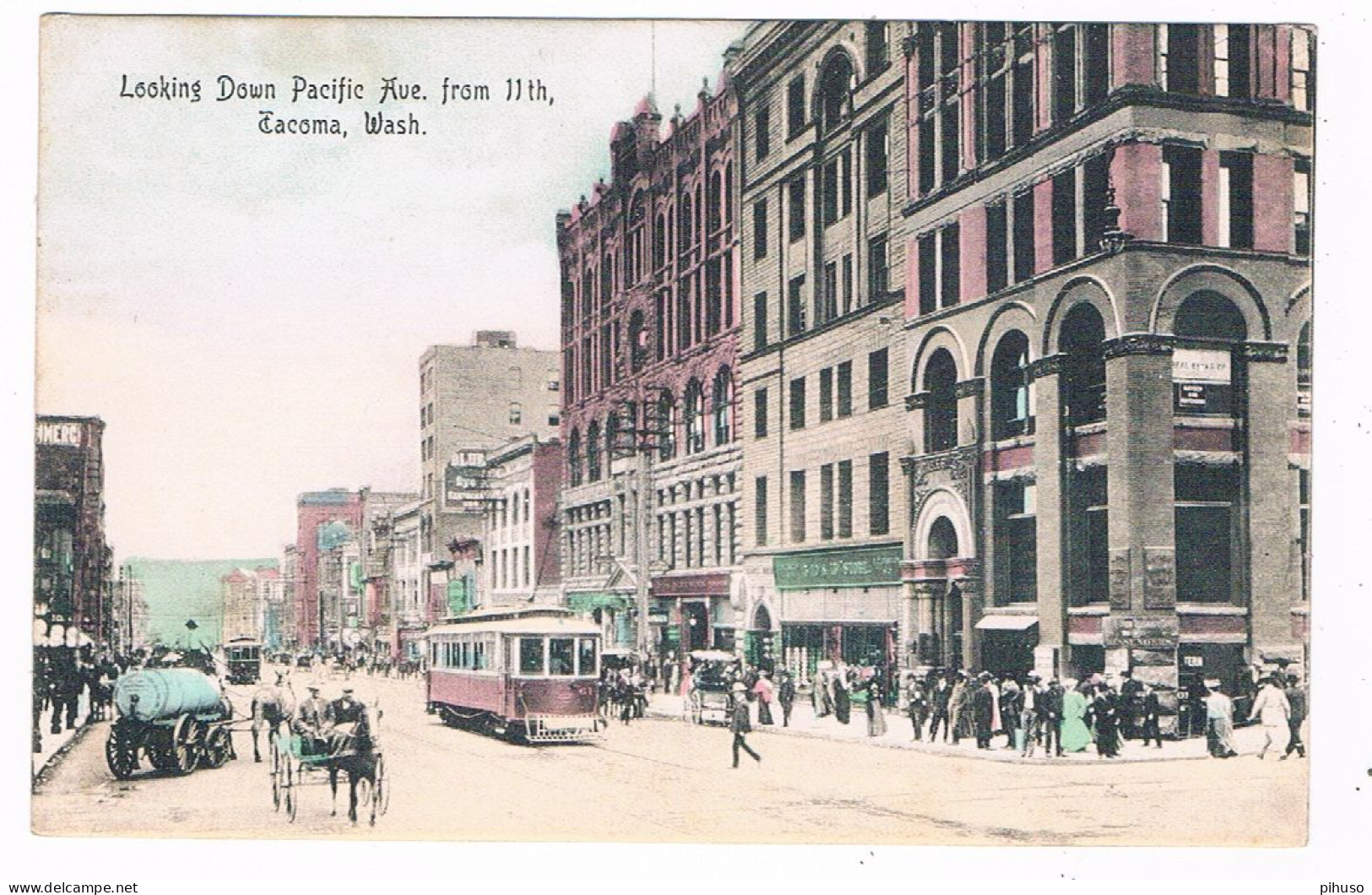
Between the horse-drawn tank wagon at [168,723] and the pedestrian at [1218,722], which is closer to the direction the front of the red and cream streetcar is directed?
the pedestrian

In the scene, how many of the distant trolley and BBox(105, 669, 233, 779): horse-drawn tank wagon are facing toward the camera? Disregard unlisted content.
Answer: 1

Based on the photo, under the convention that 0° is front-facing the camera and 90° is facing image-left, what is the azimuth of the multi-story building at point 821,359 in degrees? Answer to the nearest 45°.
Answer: approximately 45°

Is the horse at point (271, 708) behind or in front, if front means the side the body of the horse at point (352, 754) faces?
behind

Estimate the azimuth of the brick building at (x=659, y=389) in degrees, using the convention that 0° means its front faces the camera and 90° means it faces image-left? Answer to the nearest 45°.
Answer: approximately 45°
